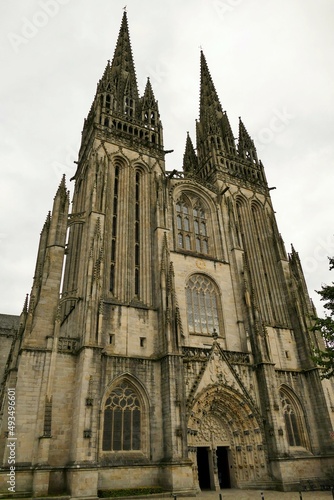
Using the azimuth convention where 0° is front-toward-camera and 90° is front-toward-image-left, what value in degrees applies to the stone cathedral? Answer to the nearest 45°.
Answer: approximately 315°
